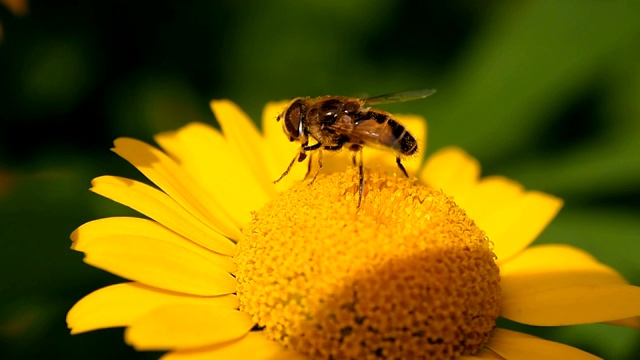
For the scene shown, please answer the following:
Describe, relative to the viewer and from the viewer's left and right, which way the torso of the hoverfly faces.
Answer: facing to the left of the viewer
